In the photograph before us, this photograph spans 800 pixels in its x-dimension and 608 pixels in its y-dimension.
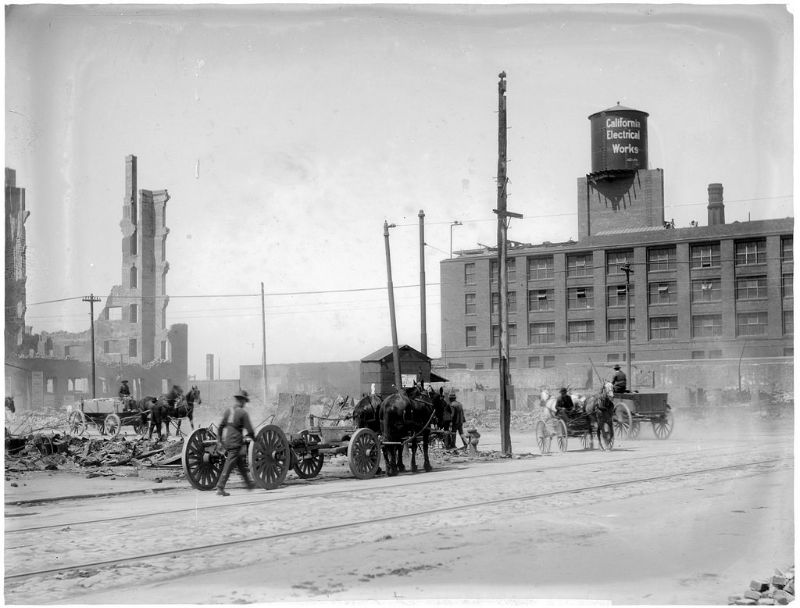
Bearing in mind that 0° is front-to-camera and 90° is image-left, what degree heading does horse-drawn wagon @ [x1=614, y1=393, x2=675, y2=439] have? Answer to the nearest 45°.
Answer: approximately 90°

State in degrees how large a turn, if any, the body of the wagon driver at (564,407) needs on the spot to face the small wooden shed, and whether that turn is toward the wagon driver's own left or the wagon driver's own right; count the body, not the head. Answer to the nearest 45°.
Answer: approximately 180°

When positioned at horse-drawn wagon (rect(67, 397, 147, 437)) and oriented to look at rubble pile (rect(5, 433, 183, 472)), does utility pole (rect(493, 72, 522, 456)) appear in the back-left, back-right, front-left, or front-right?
front-left

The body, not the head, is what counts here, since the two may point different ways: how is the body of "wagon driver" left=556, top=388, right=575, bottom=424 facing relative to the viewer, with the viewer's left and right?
facing the viewer and to the left of the viewer

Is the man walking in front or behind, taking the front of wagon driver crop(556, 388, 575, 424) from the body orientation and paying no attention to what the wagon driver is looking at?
in front
